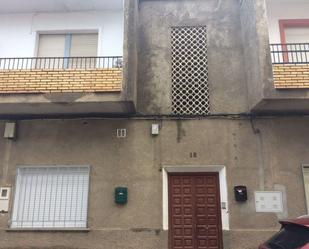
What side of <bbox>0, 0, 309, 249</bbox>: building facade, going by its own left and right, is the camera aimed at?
front

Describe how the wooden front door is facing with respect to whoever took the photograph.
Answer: facing the viewer
